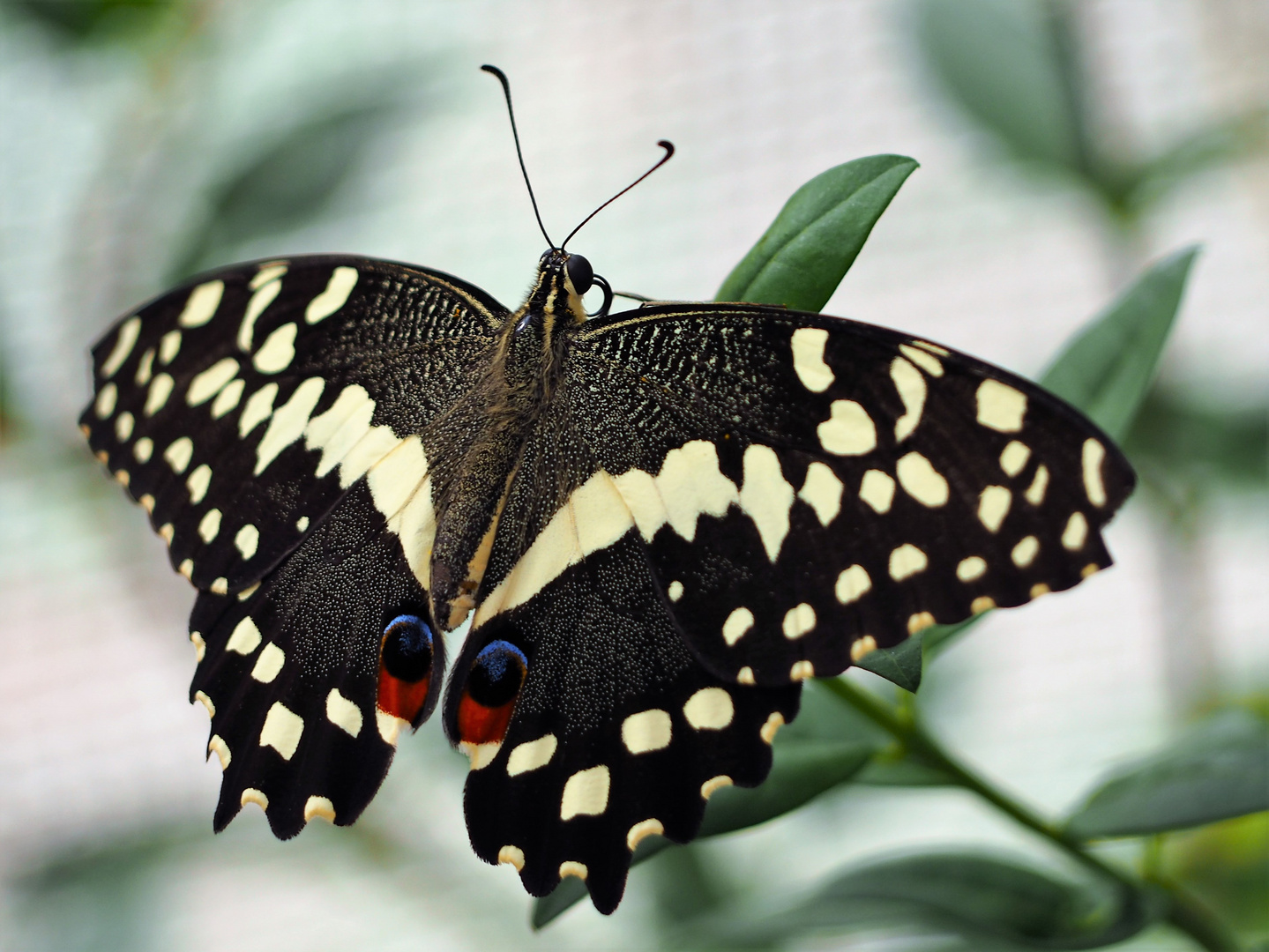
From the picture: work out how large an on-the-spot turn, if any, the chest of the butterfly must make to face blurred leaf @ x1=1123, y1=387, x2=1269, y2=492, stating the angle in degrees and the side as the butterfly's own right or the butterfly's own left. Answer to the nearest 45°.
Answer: approximately 45° to the butterfly's own right

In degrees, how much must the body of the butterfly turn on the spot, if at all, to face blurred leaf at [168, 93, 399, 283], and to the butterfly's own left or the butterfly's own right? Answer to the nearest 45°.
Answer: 0° — it already faces it

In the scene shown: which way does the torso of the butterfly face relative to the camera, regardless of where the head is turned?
away from the camera
